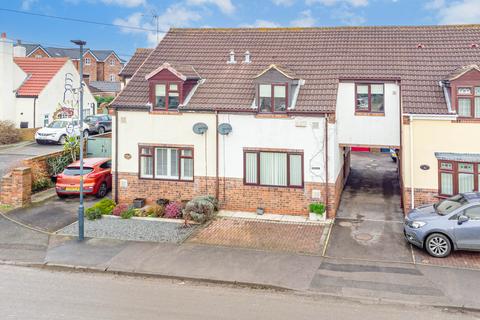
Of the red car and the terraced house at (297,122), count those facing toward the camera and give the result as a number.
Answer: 1

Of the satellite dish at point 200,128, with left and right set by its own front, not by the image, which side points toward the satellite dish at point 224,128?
left

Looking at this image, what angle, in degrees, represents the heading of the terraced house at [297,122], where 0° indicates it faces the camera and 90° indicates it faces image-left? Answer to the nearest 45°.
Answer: approximately 0°

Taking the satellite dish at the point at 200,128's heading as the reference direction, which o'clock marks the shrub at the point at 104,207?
The shrub is roughly at 3 o'clock from the satellite dish.

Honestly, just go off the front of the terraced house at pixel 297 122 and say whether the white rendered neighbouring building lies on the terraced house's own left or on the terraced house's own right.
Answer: on the terraced house's own right
